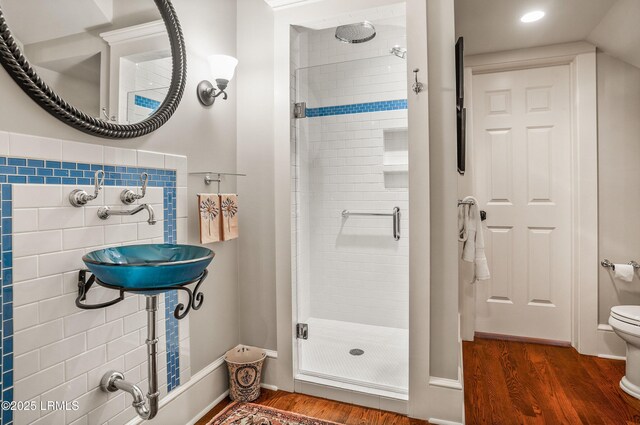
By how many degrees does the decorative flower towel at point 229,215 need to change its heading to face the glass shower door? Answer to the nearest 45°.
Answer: approximately 45° to its left

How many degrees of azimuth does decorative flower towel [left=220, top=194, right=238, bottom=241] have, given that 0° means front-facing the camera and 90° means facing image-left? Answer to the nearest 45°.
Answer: approximately 315°

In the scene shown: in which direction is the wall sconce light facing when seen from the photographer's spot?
facing the viewer and to the right of the viewer

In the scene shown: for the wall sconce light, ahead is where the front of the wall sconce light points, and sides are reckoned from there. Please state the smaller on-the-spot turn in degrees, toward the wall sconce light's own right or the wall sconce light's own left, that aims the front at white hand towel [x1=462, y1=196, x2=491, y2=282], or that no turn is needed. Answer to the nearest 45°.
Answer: approximately 45° to the wall sconce light's own left

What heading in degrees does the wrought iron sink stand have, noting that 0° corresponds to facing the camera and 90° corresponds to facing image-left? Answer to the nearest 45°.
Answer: approximately 315°

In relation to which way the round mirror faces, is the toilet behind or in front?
in front
